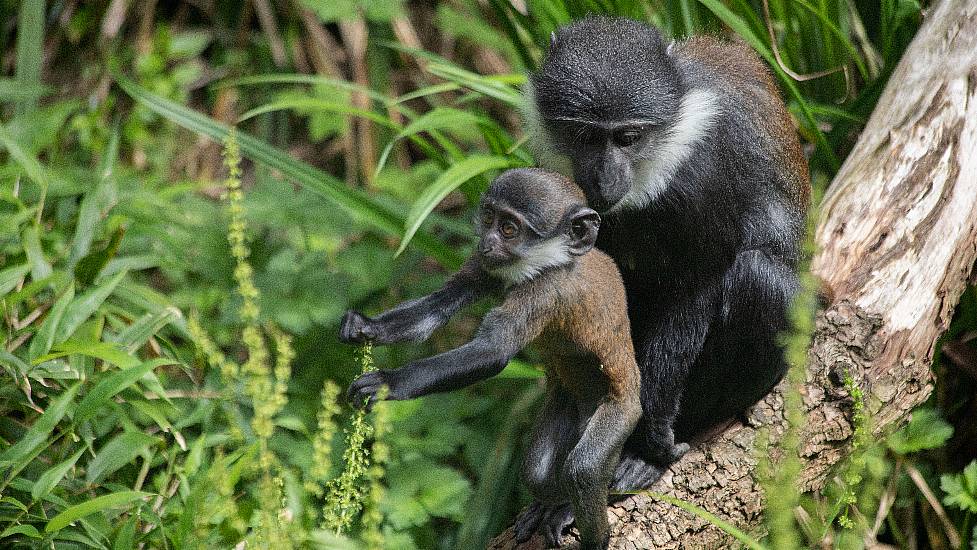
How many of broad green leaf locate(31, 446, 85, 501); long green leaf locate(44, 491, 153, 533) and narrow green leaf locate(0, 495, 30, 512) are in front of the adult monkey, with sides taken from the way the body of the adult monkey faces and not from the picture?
3

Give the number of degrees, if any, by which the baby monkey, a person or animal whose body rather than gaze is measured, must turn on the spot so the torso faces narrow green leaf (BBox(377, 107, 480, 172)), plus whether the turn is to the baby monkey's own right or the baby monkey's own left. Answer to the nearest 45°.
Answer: approximately 90° to the baby monkey's own right

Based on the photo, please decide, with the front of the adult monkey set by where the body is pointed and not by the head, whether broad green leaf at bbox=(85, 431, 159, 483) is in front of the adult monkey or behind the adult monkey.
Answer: in front

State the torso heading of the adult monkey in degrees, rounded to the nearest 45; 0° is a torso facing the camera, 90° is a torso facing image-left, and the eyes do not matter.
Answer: approximately 45°

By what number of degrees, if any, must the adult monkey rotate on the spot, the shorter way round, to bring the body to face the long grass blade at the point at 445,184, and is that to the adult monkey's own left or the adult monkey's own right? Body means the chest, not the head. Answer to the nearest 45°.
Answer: approximately 45° to the adult monkey's own right

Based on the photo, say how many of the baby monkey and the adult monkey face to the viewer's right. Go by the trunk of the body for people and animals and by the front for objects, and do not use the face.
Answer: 0

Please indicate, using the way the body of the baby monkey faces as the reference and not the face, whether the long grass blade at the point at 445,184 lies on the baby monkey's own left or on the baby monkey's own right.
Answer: on the baby monkey's own right

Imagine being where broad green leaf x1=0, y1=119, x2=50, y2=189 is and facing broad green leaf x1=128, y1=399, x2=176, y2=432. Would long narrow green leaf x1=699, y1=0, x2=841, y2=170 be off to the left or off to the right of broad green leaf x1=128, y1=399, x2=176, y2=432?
left

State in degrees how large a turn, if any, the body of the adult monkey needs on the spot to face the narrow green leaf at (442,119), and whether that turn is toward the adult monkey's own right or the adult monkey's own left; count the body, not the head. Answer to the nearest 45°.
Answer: approximately 90° to the adult monkey's own right

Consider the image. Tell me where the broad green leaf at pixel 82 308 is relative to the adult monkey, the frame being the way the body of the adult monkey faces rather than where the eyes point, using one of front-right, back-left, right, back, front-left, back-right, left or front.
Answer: front-right

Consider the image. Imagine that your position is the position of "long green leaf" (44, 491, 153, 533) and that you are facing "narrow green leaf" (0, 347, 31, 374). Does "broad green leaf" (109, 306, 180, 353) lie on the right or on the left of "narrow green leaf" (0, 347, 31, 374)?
right

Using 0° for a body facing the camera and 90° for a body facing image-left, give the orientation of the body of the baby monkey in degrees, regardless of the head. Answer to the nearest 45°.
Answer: approximately 90°
